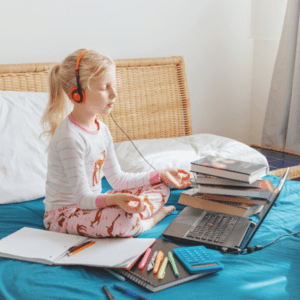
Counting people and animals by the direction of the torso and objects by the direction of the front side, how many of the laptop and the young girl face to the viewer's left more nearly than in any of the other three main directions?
1

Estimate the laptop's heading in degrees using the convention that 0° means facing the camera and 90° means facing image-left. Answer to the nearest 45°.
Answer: approximately 90°
